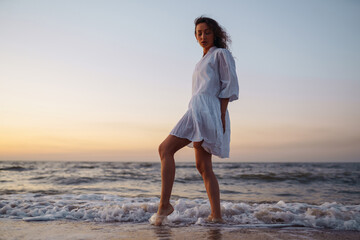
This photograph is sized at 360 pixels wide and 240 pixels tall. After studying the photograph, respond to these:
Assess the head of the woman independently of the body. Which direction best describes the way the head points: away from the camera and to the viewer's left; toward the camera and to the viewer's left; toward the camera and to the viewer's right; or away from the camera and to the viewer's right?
toward the camera and to the viewer's left

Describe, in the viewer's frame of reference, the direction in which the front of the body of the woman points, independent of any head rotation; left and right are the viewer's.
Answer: facing the viewer and to the left of the viewer
